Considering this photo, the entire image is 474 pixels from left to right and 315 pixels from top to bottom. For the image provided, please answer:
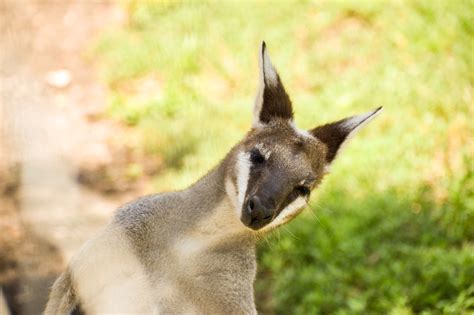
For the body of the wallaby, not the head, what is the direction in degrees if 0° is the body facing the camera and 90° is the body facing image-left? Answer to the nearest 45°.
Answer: approximately 315°
